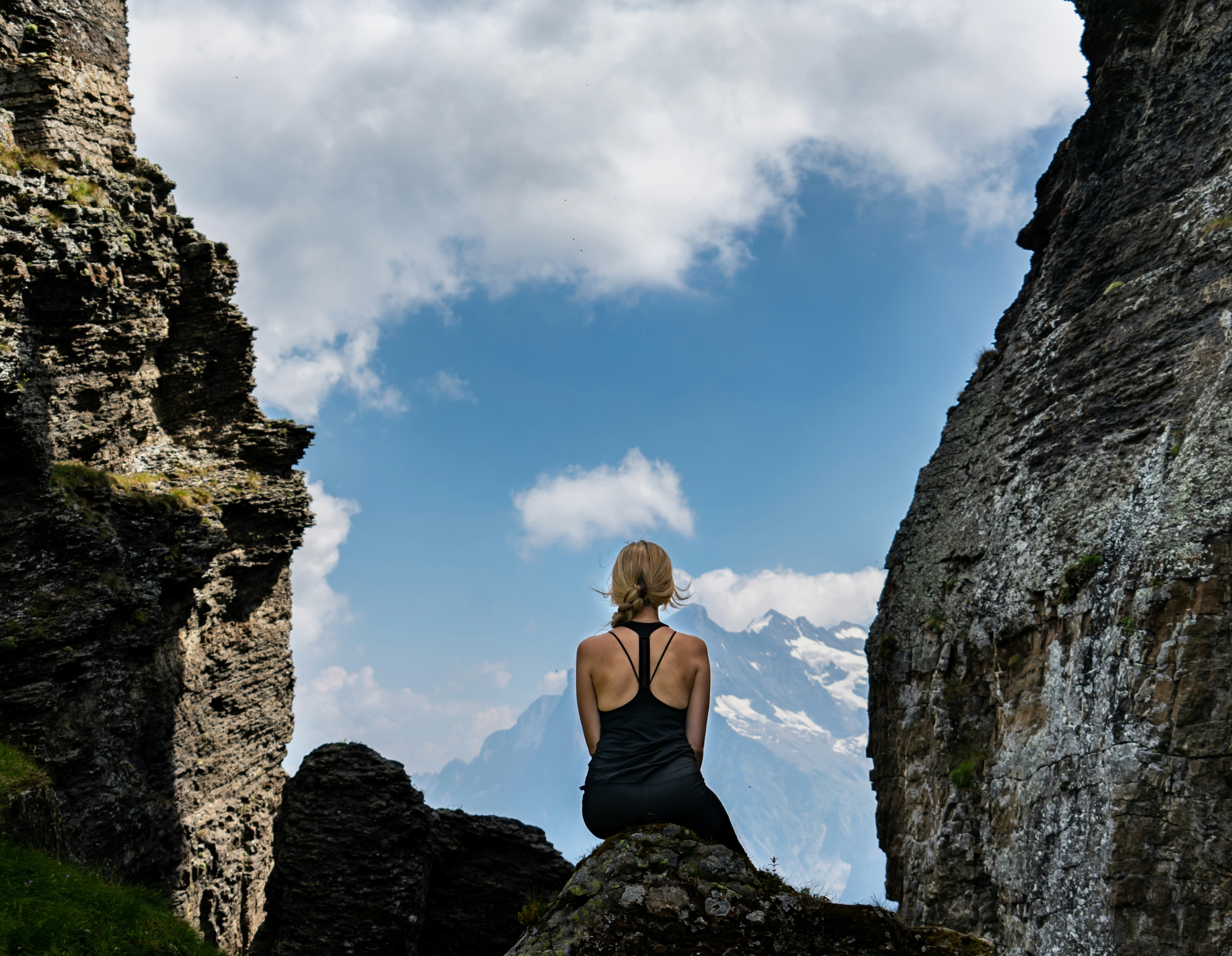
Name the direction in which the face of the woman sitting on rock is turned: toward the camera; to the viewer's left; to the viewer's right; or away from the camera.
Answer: away from the camera

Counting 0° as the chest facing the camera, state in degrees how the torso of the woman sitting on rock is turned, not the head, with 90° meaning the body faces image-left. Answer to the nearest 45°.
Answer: approximately 180°

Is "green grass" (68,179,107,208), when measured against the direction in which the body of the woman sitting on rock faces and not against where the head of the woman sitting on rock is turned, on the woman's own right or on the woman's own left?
on the woman's own left
